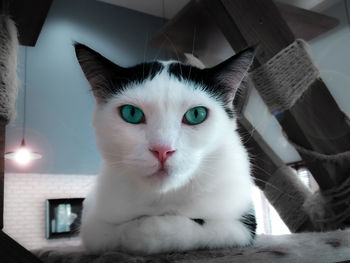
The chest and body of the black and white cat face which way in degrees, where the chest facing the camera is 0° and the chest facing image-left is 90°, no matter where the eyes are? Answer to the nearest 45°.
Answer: approximately 0°

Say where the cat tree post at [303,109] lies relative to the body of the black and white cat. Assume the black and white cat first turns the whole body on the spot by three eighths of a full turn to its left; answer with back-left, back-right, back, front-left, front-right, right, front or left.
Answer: front
